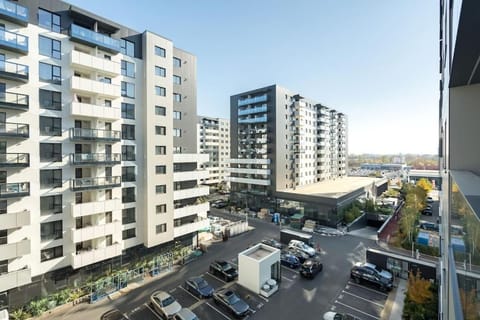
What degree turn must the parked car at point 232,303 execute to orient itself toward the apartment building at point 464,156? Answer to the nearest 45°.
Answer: approximately 45° to its right

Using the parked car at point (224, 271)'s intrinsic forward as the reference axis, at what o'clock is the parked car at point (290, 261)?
the parked car at point (290, 261) is roughly at 10 o'clock from the parked car at point (224, 271).

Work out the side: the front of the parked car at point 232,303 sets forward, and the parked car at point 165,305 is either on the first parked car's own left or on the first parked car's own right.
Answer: on the first parked car's own right

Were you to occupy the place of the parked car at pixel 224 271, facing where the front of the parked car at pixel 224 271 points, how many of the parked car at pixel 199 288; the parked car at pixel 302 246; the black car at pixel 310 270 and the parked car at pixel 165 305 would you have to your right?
2
